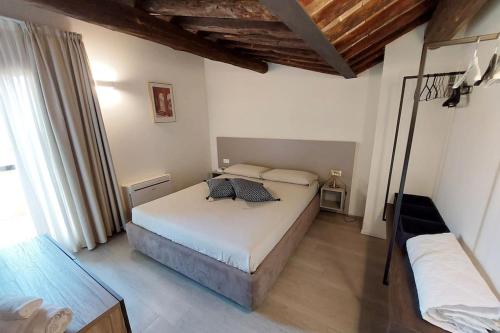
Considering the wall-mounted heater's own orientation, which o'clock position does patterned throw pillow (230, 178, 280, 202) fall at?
The patterned throw pillow is roughly at 12 o'clock from the wall-mounted heater.

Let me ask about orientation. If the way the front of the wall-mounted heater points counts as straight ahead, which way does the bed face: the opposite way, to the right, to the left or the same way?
to the right

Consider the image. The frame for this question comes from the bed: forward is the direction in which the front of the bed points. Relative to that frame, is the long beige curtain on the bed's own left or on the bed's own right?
on the bed's own right

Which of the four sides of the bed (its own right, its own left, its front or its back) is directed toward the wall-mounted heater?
right

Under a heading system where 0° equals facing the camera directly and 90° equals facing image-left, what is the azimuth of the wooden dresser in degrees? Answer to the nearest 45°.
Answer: approximately 225°

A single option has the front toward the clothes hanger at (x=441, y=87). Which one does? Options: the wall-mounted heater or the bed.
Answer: the wall-mounted heater

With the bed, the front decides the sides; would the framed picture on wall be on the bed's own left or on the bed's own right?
on the bed's own right

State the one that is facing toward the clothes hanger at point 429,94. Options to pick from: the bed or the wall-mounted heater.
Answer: the wall-mounted heater

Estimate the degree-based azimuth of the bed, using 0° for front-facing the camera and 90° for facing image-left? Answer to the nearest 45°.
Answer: approximately 45°
